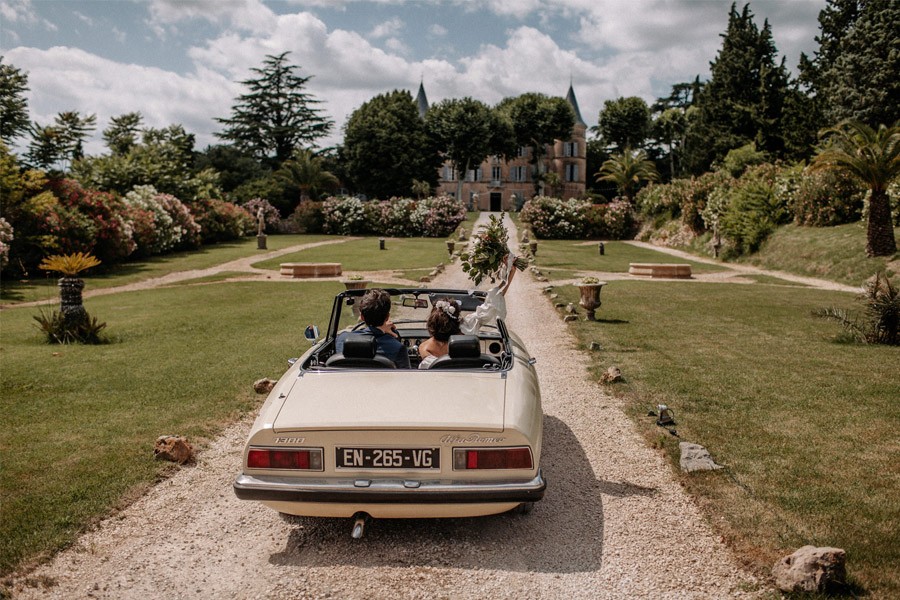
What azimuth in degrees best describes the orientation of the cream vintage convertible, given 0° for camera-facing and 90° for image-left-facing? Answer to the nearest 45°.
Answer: approximately 180°

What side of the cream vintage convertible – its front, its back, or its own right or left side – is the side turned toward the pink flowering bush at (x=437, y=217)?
front

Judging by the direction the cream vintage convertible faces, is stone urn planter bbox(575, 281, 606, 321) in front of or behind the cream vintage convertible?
in front

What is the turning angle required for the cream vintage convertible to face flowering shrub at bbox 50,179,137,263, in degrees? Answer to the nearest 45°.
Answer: approximately 45° to its left

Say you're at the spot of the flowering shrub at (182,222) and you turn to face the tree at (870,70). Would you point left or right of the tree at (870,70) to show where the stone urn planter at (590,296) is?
right

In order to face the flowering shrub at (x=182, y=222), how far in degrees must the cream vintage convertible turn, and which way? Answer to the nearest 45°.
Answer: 0° — it already faces it

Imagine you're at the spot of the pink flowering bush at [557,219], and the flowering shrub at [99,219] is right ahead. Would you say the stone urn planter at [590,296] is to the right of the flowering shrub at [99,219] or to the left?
left

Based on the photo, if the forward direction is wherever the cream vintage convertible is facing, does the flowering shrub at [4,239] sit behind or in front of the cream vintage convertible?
in front

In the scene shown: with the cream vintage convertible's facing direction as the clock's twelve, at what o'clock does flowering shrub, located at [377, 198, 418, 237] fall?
The flowering shrub is roughly at 12 o'clock from the cream vintage convertible.

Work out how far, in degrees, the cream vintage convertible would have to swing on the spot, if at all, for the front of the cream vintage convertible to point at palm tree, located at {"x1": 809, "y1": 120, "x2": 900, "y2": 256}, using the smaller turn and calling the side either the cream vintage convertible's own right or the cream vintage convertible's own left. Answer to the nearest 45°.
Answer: approximately 45° to the cream vintage convertible's own right

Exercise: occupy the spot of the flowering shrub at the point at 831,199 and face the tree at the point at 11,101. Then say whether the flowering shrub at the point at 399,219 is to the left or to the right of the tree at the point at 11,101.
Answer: right

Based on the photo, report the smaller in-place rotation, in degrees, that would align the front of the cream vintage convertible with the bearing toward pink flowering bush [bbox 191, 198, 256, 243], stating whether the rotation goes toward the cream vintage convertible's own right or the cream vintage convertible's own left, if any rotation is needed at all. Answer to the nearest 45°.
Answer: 0° — it already faces it

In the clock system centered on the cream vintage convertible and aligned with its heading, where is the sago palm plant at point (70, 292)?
The sago palm plant is roughly at 11 o'clock from the cream vintage convertible.

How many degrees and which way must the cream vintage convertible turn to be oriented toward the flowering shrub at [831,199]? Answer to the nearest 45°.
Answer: approximately 45° to its right

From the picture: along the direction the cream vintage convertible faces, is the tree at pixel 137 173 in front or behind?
in front
